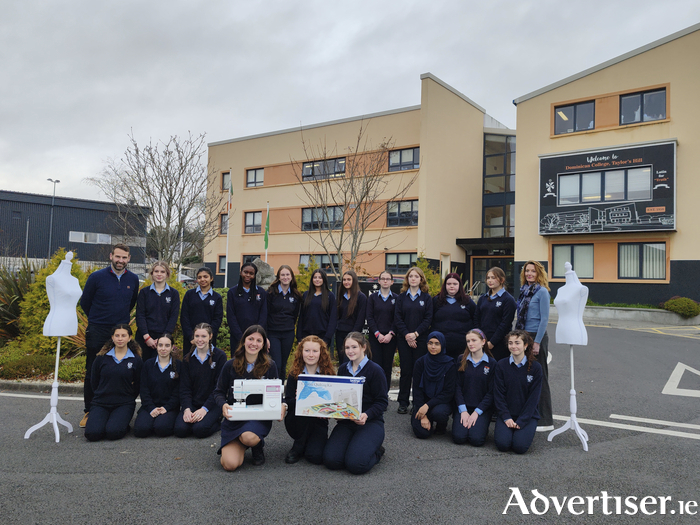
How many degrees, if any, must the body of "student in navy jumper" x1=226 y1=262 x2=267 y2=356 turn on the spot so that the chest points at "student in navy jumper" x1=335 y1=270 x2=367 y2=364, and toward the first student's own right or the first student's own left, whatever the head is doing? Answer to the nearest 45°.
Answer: approximately 90° to the first student's own left

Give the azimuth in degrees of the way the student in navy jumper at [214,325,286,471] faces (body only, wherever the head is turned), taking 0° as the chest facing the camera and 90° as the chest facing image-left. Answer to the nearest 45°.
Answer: approximately 0°

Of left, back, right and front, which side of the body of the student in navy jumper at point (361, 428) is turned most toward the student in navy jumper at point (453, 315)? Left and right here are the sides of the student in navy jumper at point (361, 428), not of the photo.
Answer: back

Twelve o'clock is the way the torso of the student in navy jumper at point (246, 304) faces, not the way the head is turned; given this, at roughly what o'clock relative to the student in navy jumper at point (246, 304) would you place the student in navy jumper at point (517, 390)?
the student in navy jumper at point (517, 390) is roughly at 10 o'clock from the student in navy jumper at point (246, 304).

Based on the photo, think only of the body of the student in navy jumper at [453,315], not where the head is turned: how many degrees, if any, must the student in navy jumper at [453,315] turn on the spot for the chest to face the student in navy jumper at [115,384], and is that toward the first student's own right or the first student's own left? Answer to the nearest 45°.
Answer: approximately 45° to the first student's own right

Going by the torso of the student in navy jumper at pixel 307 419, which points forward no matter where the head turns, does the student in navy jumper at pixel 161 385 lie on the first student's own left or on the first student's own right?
on the first student's own right

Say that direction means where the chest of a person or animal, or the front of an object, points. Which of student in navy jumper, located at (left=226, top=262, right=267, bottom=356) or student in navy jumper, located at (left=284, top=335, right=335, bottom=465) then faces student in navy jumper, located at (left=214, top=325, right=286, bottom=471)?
student in navy jumper, located at (left=226, top=262, right=267, bottom=356)

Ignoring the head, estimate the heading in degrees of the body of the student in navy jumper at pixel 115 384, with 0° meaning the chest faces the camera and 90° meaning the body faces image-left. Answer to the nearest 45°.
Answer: approximately 0°

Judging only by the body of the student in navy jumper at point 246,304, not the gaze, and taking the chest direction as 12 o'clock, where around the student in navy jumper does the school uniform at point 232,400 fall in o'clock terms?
The school uniform is roughly at 12 o'clock from the student in navy jumper.

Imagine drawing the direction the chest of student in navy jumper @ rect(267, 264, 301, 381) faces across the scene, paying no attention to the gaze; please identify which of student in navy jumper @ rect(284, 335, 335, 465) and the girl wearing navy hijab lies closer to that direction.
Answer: the student in navy jumper

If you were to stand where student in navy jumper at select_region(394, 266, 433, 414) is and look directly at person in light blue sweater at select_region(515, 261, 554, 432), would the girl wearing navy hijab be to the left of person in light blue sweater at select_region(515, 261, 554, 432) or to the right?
right
